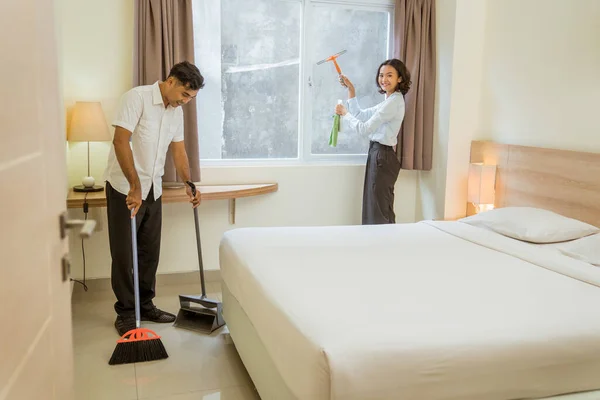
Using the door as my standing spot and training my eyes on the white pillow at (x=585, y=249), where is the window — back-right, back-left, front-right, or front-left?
front-left

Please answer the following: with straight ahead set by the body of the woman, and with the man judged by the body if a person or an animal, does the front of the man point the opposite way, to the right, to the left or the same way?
the opposite way

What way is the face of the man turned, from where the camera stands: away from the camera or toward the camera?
toward the camera

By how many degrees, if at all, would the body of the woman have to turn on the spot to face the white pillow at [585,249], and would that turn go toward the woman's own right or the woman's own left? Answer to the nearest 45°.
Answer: approximately 135° to the woman's own left

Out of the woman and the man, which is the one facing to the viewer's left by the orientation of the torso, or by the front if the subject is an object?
the woman

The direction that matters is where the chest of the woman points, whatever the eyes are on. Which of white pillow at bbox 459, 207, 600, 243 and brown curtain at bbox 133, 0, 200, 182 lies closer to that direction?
the brown curtain

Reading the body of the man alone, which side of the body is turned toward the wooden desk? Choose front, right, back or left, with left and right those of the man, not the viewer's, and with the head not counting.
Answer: left

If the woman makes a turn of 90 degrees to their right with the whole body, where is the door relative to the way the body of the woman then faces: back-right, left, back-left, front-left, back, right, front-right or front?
back

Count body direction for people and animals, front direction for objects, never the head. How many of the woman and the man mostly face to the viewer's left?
1

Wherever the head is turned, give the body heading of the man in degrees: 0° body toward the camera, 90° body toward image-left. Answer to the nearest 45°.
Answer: approximately 315°

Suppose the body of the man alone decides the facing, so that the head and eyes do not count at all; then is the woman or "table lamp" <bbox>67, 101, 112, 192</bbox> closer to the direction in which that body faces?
the woman

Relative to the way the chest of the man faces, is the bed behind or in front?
in front

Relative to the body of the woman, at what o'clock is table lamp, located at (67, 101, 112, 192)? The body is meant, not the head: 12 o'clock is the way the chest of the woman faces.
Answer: The table lamp is roughly at 11 o'clock from the woman.

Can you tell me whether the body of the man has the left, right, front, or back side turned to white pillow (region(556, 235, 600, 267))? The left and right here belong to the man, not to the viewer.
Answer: front

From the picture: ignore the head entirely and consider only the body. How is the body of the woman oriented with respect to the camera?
to the viewer's left

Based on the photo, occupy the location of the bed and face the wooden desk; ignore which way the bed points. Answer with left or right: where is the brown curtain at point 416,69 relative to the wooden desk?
right
